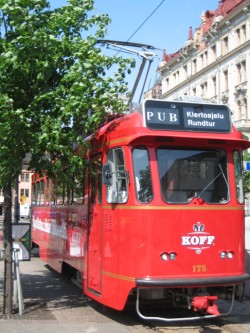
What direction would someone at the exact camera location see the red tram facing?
facing the viewer and to the right of the viewer
